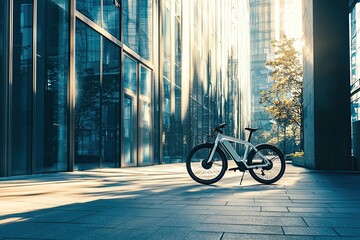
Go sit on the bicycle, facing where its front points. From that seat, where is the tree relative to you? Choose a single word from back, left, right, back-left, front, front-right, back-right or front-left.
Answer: right

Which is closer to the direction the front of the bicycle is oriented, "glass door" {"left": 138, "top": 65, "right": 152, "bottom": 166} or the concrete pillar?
the glass door

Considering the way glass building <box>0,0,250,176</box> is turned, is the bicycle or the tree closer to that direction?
the bicycle

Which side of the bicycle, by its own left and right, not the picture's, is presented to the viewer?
left

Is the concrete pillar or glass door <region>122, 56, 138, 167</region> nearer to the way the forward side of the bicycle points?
the glass door

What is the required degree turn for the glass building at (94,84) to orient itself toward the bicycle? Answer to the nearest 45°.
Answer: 0° — it already faces it

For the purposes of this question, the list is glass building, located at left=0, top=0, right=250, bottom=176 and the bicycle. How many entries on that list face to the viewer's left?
1

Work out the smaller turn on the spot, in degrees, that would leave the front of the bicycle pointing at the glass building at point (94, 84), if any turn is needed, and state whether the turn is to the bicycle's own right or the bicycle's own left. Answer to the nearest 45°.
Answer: approximately 45° to the bicycle's own right

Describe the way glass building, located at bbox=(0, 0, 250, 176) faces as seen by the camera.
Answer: facing the viewer and to the right of the viewer

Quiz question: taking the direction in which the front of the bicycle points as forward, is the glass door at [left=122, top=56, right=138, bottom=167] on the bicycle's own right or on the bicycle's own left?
on the bicycle's own right

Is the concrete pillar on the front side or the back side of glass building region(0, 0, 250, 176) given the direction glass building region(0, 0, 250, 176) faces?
on the front side

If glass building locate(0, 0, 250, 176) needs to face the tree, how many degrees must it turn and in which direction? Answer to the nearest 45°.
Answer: approximately 90° to its left
